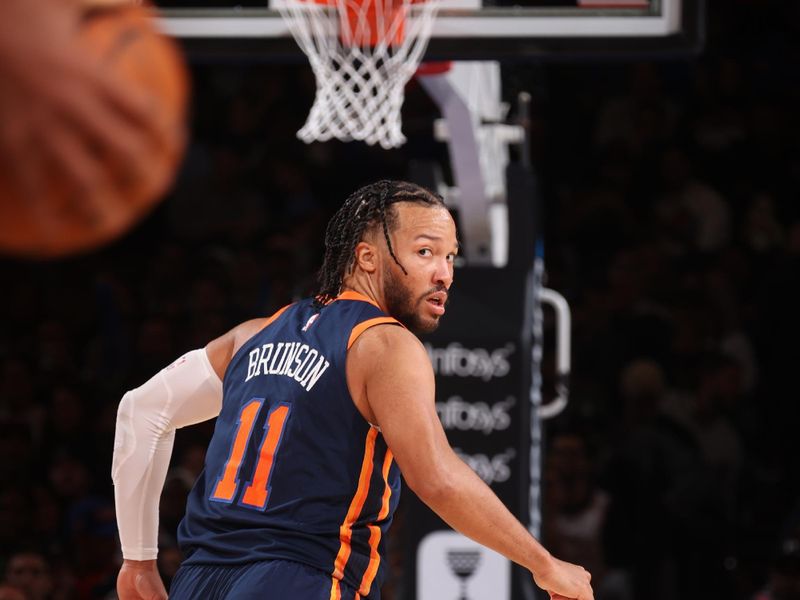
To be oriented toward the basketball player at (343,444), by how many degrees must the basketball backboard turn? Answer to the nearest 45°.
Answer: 0° — it already faces them

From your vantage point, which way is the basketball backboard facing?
toward the camera

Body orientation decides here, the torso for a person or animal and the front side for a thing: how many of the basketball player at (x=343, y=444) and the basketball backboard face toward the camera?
1

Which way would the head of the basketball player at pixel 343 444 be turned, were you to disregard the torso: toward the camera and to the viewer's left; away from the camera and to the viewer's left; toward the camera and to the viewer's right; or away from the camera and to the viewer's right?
toward the camera and to the viewer's right

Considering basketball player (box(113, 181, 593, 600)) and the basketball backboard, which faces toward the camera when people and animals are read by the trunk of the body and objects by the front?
the basketball backboard

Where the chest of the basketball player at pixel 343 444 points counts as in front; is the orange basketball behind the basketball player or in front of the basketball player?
behind

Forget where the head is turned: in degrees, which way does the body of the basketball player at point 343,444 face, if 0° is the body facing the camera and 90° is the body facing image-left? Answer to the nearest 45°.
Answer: approximately 225°

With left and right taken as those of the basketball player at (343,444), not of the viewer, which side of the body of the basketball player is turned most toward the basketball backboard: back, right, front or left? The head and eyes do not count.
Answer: front
